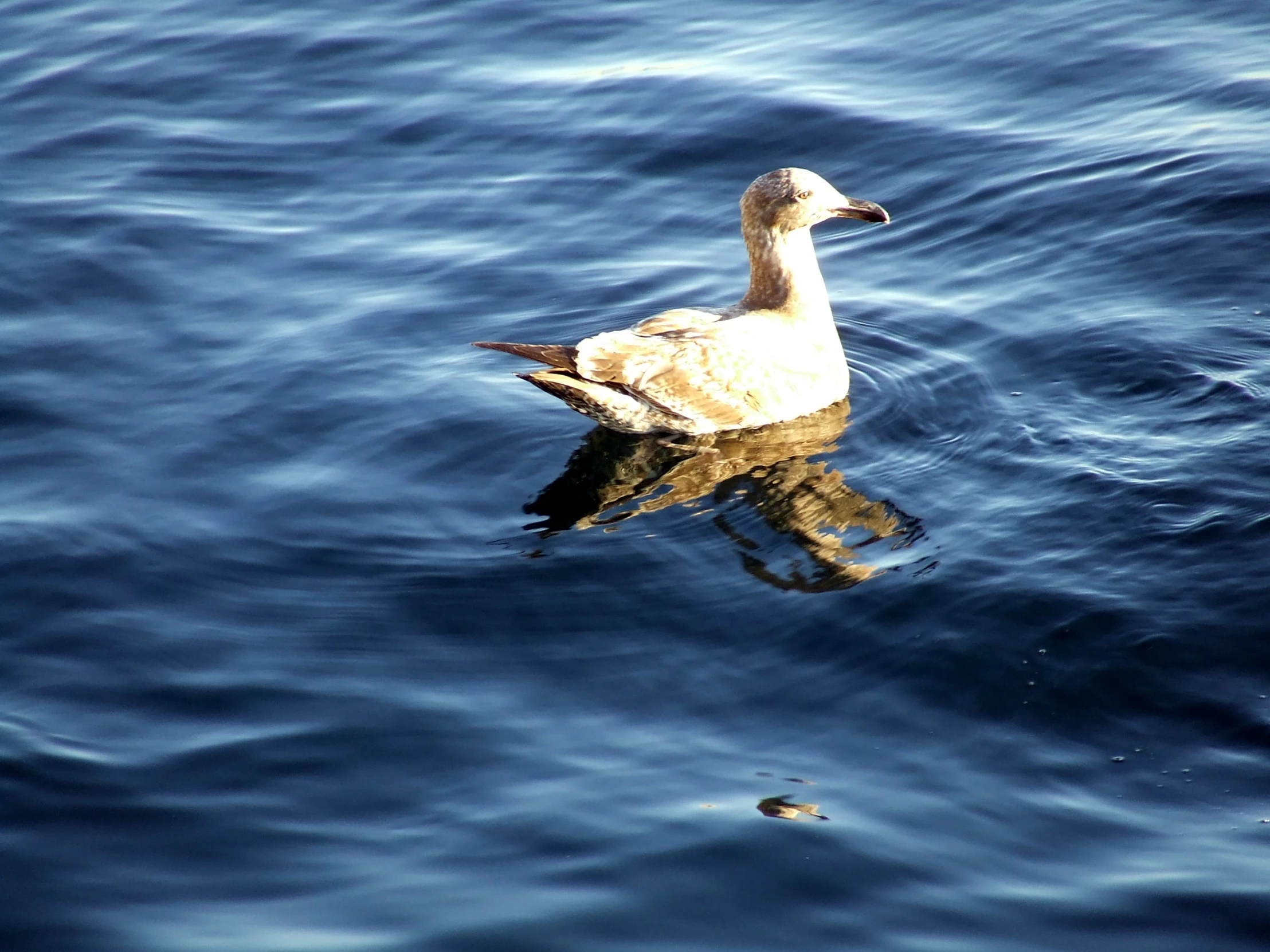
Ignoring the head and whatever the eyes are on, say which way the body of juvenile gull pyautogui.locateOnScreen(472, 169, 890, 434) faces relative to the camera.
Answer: to the viewer's right
